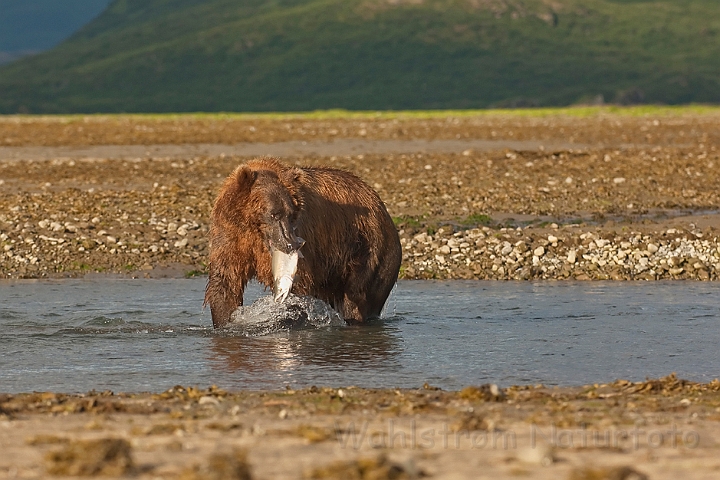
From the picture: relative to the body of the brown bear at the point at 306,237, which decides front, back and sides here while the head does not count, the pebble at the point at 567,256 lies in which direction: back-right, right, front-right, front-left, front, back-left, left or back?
back

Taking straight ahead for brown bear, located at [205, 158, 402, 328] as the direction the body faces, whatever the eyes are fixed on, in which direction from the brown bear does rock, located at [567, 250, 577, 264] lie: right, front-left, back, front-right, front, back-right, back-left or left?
back

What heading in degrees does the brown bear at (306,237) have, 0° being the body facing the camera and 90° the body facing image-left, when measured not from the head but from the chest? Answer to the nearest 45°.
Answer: approximately 45°
